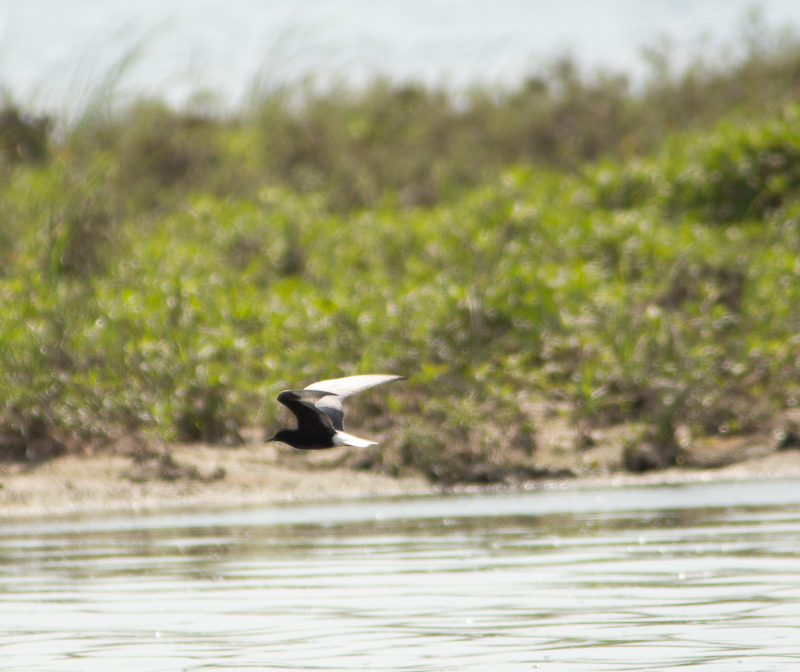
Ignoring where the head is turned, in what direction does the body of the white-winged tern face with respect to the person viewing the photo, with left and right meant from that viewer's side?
facing to the left of the viewer
